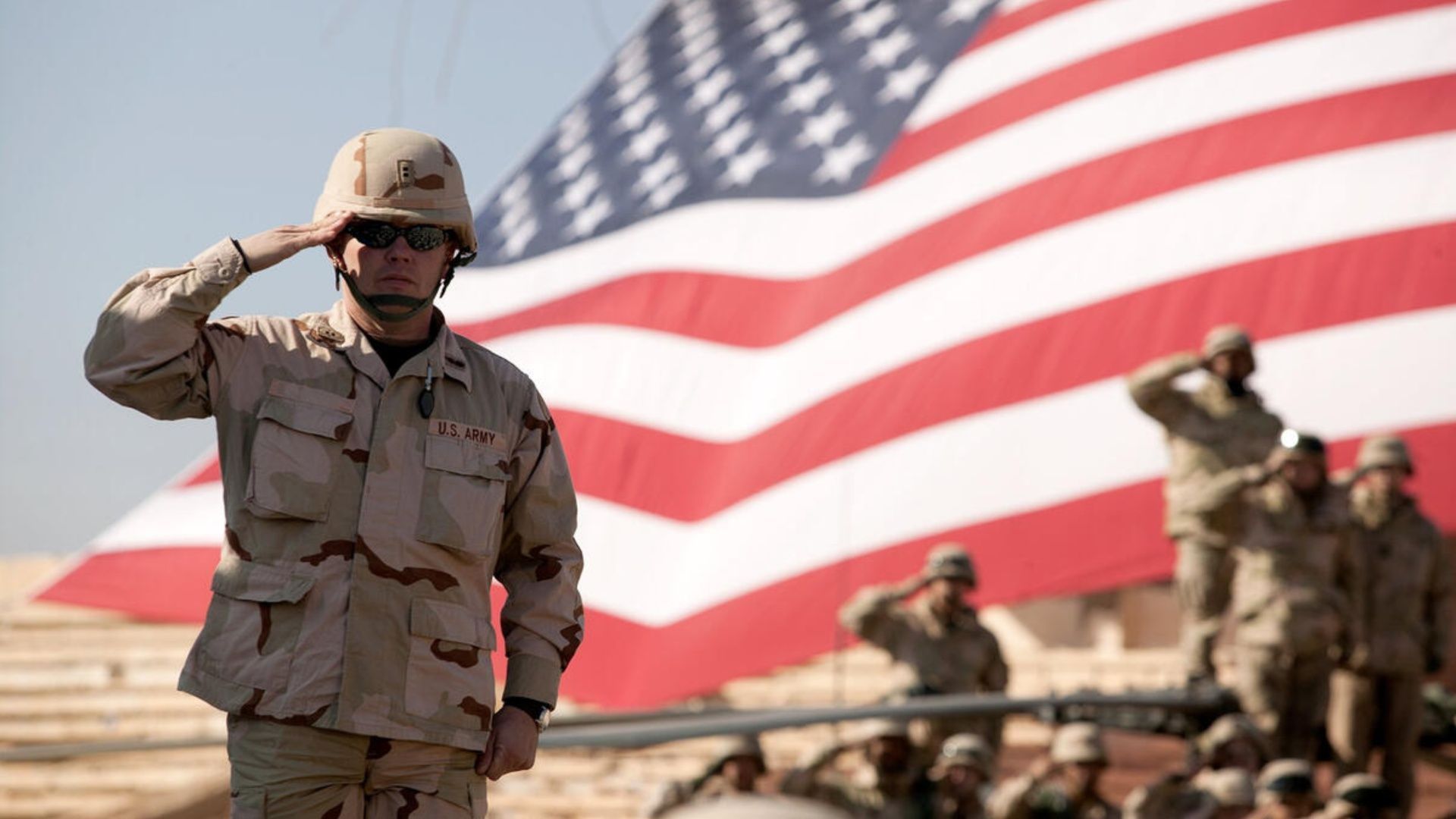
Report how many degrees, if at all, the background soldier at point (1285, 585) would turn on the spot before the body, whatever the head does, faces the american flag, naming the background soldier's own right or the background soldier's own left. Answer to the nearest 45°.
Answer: approximately 135° to the background soldier's own right

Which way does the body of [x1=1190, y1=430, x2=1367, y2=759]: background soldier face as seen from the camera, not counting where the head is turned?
toward the camera

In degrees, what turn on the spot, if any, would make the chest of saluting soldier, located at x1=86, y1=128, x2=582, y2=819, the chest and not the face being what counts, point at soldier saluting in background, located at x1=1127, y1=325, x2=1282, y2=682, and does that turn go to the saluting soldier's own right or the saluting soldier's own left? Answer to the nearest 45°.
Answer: approximately 135° to the saluting soldier's own left

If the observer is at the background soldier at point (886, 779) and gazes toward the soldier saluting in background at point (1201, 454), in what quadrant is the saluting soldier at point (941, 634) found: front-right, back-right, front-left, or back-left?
front-left

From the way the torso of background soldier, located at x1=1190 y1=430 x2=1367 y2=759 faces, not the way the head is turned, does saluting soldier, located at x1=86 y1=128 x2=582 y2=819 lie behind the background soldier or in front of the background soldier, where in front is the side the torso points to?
in front

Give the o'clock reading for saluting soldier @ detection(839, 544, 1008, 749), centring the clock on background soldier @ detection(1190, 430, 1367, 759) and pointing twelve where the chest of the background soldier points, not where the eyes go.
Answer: The saluting soldier is roughly at 3 o'clock from the background soldier.

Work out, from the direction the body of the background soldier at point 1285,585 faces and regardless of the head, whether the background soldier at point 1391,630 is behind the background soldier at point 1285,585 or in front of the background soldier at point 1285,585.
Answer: behind

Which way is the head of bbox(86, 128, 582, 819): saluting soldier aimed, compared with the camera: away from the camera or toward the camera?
toward the camera

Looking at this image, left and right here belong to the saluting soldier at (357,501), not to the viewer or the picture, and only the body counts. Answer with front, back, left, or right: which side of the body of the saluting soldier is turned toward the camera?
front

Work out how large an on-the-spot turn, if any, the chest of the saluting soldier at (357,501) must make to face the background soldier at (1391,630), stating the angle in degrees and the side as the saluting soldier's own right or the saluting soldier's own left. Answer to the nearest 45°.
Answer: approximately 135° to the saluting soldier's own left

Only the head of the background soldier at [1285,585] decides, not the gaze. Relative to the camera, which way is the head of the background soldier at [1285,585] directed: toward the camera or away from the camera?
toward the camera

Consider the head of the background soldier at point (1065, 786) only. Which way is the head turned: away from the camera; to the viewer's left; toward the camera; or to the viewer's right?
toward the camera

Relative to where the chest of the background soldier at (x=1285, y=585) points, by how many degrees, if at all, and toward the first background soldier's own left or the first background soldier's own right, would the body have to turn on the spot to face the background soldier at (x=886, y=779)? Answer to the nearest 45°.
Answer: approximately 90° to the first background soldier's own right

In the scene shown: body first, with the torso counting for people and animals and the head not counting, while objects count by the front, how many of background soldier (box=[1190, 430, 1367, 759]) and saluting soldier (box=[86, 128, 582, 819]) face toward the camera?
2
